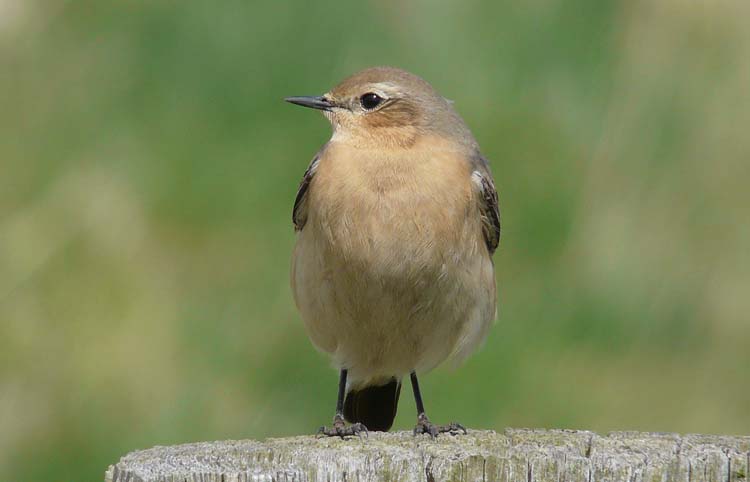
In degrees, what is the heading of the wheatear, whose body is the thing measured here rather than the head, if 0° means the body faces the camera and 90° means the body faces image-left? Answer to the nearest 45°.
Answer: approximately 0°
